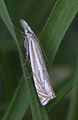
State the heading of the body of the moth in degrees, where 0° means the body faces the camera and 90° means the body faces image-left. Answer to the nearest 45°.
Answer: approximately 90°
